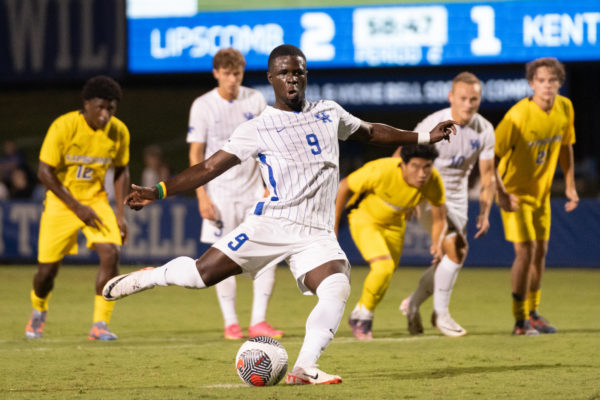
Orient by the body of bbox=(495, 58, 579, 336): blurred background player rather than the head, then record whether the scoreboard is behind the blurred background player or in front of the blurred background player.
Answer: behind

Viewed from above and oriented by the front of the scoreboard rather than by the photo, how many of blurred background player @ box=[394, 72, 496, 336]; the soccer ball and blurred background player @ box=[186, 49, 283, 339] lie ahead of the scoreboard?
3

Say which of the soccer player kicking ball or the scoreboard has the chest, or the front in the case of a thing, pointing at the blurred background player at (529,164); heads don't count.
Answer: the scoreboard

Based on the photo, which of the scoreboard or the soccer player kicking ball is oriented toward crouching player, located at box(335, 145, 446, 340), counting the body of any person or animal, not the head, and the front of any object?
the scoreboard

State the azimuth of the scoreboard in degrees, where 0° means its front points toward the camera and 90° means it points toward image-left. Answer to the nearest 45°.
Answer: approximately 0°

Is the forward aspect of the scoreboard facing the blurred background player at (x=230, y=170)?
yes

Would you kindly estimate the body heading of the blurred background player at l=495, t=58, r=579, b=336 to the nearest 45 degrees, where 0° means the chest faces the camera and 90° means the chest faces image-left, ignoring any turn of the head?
approximately 315°

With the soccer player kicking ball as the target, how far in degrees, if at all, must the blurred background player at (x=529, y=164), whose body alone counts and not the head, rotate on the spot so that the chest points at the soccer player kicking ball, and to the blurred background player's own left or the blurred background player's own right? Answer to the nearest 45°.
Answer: approximately 90° to the blurred background player's own right

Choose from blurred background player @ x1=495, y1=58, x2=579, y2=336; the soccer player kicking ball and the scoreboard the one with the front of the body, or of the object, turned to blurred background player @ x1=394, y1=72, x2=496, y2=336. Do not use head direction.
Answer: the scoreboard

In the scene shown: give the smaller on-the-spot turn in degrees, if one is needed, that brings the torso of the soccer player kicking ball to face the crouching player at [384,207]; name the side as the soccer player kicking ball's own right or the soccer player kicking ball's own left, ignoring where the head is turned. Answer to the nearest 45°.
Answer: approximately 135° to the soccer player kicking ball's own left

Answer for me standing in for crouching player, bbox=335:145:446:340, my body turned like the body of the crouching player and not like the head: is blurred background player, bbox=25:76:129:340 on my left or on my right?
on my right

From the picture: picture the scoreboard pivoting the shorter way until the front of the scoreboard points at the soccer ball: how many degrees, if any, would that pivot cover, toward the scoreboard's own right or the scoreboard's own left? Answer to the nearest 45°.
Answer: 0° — it already faces it
